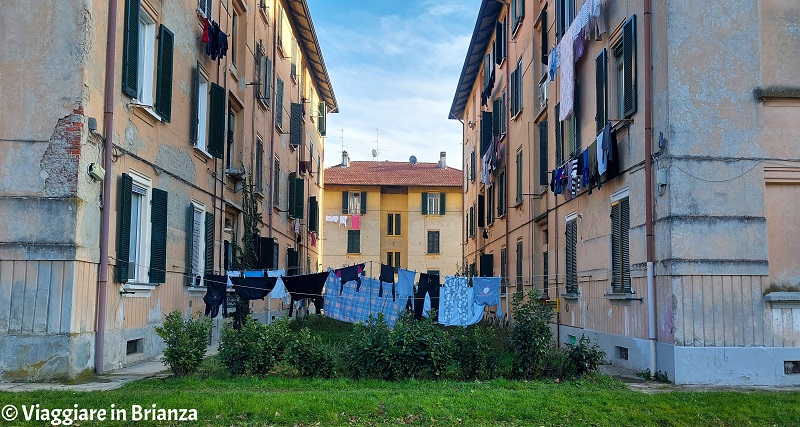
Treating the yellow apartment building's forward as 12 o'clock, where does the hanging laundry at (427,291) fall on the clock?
The hanging laundry is roughly at 12 o'clock from the yellow apartment building.

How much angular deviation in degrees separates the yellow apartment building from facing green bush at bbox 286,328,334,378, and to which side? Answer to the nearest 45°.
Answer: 0° — it already faces it

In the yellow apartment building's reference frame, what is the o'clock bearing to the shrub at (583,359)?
The shrub is roughly at 12 o'clock from the yellow apartment building.

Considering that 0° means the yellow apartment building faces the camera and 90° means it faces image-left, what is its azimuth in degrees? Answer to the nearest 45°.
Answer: approximately 0°

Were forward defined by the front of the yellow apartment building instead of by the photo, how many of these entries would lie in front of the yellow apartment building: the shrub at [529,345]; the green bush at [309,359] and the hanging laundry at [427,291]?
3

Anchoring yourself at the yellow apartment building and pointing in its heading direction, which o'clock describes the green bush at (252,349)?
The green bush is roughly at 12 o'clock from the yellow apartment building.

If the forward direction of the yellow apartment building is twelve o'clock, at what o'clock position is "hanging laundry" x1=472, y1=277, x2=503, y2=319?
The hanging laundry is roughly at 12 o'clock from the yellow apartment building.

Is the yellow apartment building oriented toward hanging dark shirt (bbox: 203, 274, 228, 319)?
yes

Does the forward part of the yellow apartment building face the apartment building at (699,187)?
yes
